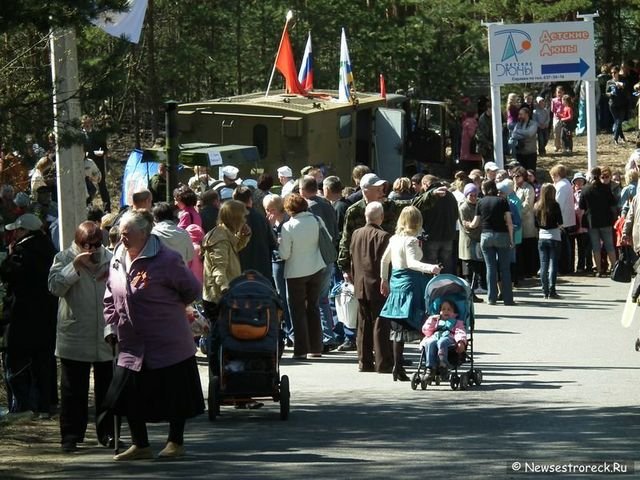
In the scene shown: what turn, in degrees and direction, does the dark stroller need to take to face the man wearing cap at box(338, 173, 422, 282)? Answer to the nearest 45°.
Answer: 0° — it already faces them

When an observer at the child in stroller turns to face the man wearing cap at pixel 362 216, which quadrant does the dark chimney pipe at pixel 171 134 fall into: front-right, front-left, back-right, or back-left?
front-left

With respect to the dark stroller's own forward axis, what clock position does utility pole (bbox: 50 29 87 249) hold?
The utility pole is roughly at 11 o'clock from the dark stroller.

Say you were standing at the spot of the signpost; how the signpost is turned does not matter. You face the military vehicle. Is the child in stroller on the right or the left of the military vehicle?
left

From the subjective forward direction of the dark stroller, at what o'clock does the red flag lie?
The red flag is roughly at 12 o'clock from the dark stroller.

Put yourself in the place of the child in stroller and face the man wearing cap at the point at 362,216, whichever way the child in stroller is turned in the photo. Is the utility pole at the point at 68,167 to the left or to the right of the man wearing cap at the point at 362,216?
left

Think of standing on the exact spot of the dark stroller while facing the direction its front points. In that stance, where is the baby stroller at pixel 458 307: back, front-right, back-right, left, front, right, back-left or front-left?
front-right

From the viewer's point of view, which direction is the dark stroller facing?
away from the camera

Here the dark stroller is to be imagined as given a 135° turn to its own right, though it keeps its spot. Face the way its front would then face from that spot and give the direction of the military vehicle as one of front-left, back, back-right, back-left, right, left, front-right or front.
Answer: back-left

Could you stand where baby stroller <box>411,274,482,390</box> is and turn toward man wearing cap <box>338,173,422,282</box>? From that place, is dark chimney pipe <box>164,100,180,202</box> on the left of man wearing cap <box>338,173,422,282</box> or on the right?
left

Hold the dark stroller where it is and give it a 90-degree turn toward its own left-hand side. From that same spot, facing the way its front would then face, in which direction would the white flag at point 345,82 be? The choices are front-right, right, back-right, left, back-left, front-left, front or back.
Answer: right

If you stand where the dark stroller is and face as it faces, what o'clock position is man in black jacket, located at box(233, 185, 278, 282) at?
The man in black jacket is roughly at 12 o'clock from the dark stroller.
